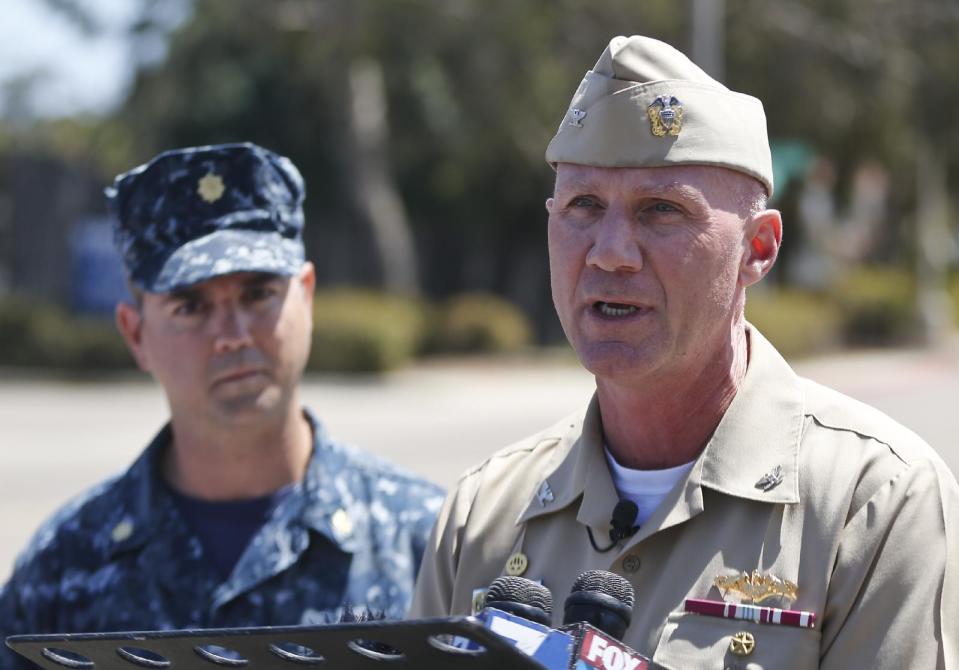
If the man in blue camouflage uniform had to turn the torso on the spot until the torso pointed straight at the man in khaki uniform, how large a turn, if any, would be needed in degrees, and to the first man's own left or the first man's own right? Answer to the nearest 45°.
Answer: approximately 45° to the first man's own left

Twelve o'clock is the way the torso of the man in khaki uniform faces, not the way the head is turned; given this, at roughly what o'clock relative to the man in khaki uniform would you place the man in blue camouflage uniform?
The man in blue camouflage uniform is roughly at 3 o'clock from the man in khaki uniform.

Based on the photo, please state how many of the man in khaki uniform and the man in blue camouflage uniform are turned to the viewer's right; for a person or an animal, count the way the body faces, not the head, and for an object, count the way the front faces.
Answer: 0

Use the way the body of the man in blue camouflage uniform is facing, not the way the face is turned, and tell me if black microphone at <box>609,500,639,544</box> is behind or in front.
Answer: in front

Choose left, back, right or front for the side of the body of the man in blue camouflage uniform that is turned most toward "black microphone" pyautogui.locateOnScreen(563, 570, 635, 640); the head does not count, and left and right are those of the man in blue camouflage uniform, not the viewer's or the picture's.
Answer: front

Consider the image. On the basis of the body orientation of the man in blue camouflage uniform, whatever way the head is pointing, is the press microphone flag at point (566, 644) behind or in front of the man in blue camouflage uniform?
in front

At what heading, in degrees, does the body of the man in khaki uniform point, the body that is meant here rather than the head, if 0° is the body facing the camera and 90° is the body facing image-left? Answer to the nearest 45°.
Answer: approximately 45°

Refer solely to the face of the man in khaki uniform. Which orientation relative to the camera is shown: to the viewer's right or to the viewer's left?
to the viewer's left

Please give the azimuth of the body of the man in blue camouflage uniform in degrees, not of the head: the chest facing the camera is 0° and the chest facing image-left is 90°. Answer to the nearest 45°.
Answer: approximately 0°
